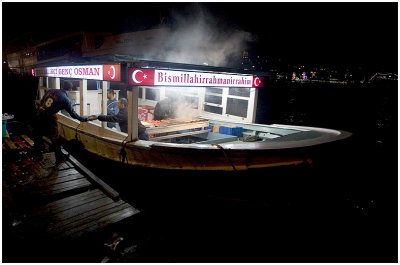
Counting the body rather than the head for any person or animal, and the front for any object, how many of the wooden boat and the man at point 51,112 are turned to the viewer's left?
0

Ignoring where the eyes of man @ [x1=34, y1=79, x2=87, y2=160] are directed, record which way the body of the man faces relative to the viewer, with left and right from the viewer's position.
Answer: facing away from the viewer and to the right of the viewer

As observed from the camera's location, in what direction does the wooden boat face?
facing the viewer and to the right of the viewer
